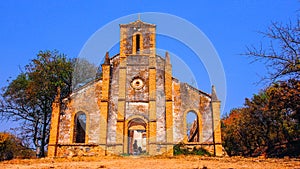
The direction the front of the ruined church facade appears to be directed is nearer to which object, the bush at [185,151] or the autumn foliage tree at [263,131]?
the bush

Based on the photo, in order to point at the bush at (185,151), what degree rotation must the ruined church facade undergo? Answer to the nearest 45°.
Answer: approximately 90° to its left

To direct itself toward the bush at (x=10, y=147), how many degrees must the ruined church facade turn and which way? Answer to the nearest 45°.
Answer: approximately 135° to its right

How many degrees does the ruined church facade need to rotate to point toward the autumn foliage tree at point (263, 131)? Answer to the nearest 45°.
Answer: approximately 135° to its left

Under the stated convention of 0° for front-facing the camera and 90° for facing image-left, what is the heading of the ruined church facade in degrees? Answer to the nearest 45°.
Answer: approximately 0°

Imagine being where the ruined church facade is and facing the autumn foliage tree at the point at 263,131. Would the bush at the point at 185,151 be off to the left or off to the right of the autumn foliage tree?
right
